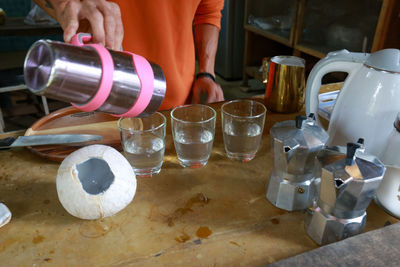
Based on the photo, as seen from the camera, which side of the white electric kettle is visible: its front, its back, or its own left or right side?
right

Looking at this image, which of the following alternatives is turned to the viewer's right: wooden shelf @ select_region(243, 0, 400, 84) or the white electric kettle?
the white electric kettle

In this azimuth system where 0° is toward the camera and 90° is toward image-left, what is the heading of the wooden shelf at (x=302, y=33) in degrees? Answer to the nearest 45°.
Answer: approximately 45°

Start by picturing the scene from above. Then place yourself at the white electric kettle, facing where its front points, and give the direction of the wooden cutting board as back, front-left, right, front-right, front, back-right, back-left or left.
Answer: back

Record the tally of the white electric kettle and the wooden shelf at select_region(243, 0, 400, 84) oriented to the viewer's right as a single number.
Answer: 1

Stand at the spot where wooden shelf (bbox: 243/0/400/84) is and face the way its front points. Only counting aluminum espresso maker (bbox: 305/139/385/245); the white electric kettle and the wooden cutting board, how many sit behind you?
0

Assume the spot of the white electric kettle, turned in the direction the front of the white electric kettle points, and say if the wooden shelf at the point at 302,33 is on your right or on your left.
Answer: on your left

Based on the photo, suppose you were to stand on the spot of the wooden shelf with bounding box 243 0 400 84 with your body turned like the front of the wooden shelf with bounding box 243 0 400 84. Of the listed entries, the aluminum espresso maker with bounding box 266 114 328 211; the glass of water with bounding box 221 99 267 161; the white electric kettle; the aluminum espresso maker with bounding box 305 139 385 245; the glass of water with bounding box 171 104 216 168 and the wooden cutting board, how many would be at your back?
0

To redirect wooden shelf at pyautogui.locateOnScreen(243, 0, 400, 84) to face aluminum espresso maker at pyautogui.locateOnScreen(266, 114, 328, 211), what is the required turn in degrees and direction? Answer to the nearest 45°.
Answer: approximately 45° to its left
